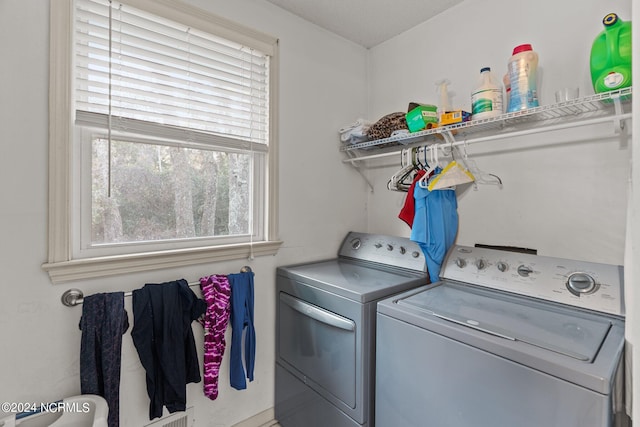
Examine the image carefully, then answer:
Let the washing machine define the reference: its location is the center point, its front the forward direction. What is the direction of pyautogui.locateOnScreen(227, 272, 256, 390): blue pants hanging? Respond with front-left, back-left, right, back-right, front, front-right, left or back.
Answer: front-right

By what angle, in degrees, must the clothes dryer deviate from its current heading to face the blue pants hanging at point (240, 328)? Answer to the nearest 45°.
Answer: approximately 45° to its right

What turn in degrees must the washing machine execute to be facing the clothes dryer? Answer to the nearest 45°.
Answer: approximately 45° to its right

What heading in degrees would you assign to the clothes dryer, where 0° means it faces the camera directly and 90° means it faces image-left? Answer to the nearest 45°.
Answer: approximately 45°

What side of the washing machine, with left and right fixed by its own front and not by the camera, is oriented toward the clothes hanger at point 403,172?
right

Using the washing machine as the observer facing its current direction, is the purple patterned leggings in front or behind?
in front

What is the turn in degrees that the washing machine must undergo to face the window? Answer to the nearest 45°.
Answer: approximately 45° to its right

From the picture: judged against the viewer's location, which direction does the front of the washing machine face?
facing the viewer and to the left of the viewer

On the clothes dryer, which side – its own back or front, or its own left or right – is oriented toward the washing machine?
left

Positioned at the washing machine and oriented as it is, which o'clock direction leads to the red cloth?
The red cloth is roughly at 3 o'clock from the washing machine.
